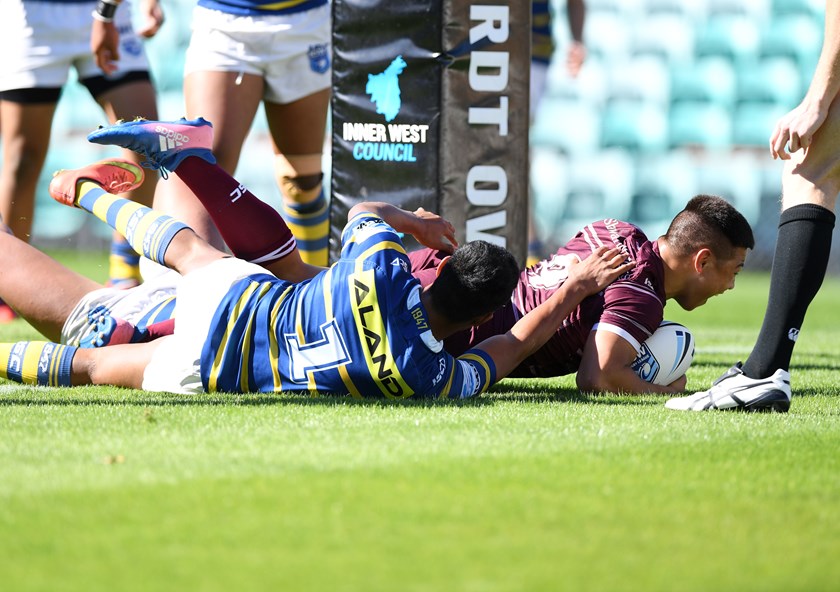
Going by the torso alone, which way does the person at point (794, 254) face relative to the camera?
to the viewer's left

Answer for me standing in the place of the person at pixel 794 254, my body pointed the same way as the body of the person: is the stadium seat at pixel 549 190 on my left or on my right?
on my right

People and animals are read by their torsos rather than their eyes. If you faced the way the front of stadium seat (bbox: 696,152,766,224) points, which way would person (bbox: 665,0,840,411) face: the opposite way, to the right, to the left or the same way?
to the right

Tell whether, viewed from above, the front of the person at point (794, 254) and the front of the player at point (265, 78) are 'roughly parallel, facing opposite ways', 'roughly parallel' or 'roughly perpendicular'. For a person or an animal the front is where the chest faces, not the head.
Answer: roughly perpendicular

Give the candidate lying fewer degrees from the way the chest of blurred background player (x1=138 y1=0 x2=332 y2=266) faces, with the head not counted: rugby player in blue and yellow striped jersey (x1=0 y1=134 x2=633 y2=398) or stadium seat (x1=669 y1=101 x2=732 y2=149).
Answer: the rugby player in blue and yellow striped jersey

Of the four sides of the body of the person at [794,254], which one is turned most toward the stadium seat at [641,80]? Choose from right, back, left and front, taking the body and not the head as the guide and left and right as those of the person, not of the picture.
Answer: right

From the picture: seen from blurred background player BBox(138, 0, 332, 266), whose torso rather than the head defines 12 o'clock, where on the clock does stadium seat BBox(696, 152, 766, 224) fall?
The stadium seat is roughly at 7 o'clock from the blurred background player.

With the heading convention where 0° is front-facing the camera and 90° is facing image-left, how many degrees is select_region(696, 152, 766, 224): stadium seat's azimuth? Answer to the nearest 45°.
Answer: approximately 0°
